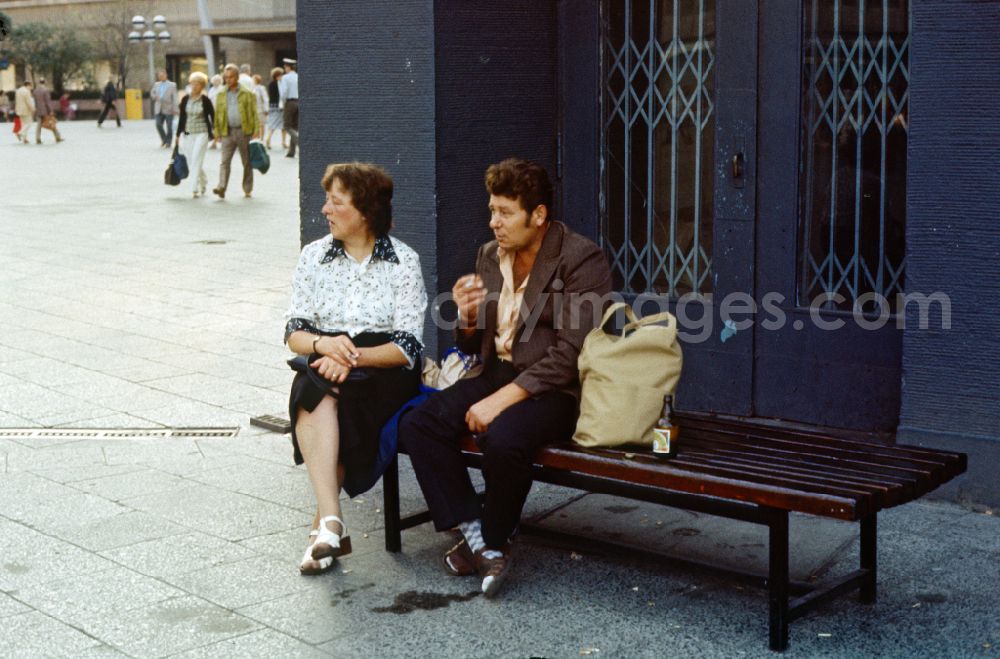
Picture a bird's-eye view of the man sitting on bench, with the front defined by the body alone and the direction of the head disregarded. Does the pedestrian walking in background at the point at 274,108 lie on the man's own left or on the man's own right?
on the man's own right

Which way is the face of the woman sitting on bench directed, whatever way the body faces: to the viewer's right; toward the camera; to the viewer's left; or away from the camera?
to the viewer's left

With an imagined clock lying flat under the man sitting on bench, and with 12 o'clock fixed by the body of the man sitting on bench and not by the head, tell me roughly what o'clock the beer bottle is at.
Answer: The beer bottle is roughly at 9 o'clock from the man sitting on bench.

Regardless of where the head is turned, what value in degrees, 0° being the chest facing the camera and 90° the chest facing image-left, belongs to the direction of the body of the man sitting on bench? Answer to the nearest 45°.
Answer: approximately 45°

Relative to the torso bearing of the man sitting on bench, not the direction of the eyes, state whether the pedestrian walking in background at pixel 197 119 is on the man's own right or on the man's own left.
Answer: on the man's own right

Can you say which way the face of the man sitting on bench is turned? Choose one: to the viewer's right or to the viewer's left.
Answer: to the viewer's left

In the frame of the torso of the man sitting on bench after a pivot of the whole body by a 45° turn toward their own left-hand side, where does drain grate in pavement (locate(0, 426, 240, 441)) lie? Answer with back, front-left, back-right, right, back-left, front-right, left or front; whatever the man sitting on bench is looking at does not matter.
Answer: back-right

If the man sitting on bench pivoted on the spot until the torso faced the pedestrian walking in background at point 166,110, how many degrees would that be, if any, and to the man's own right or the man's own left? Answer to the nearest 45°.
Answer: approximately 135° to the man's own right

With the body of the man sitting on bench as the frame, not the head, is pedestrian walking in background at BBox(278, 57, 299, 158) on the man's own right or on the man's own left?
on the man's own right

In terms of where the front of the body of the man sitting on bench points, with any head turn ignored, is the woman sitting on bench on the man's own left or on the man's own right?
on the man's own right
